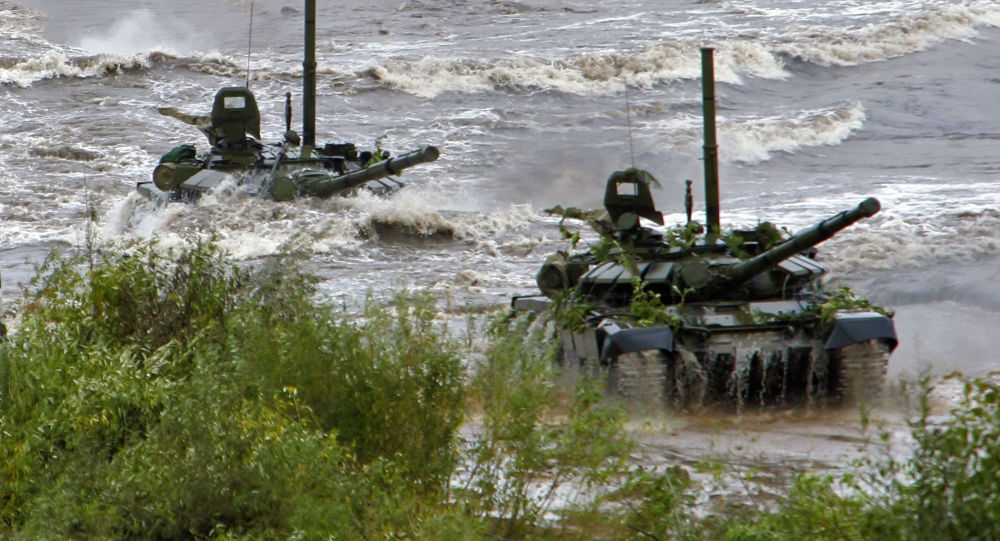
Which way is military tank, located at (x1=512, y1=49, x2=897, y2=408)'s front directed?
toward the camera

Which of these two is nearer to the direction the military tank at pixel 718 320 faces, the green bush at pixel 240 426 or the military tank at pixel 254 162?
the green bush

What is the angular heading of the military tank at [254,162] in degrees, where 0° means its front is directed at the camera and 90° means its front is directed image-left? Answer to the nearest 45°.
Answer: approximately 315°

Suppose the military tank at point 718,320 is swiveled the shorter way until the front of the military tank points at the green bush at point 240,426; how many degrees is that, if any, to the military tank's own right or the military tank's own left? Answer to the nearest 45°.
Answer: approximately 45° to the military tank's own right

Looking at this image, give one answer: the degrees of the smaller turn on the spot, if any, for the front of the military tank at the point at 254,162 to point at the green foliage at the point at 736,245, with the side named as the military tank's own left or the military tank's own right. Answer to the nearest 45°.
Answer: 0° — it already faces it

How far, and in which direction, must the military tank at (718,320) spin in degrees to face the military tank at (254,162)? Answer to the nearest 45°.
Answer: approximately 135° to its right
